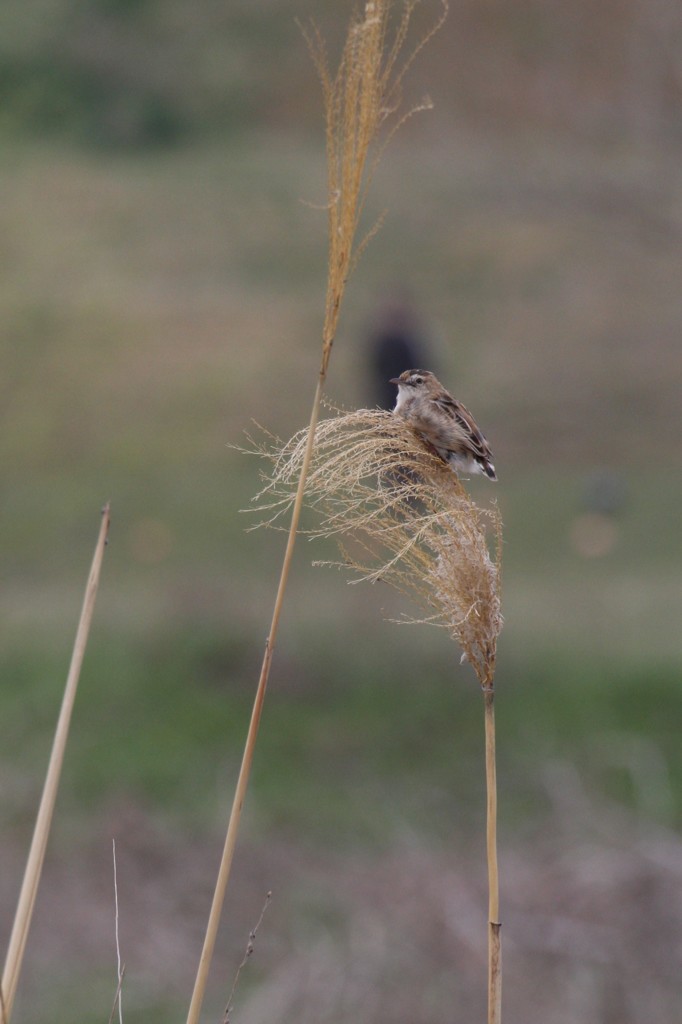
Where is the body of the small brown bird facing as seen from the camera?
to the viewer's left
